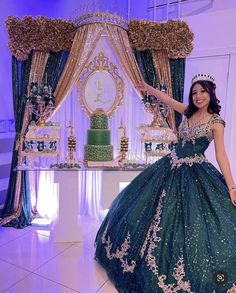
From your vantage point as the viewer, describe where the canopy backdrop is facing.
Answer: facing the viewer

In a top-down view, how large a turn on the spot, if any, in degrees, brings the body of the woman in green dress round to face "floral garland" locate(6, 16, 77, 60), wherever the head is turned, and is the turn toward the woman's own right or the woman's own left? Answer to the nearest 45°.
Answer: approximately 90° to the woman's own right

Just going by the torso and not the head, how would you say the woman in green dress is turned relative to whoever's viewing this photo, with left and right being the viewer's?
facing the viewer and to the left of the viewer

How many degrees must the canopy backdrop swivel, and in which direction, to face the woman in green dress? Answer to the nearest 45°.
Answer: approximately 45° to its left

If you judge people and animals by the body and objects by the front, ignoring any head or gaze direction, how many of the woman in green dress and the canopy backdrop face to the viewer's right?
0

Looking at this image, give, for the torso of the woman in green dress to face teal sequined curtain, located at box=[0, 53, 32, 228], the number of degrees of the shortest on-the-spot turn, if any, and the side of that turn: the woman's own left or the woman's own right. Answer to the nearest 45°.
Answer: approximately 90° to the woman's own right

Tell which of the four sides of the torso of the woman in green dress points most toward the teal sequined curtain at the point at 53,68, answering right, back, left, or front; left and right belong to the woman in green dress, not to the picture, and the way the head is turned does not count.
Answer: right
